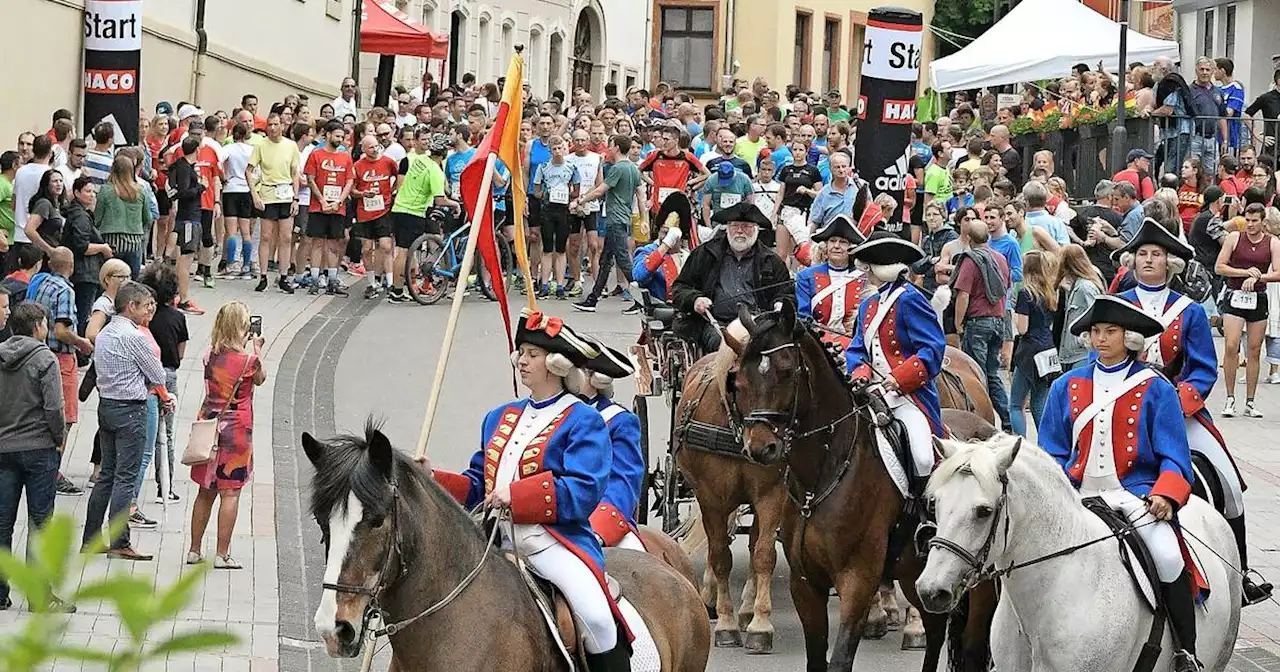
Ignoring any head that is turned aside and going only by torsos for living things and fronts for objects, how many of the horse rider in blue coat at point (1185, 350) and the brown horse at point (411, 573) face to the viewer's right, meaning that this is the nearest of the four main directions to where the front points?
0

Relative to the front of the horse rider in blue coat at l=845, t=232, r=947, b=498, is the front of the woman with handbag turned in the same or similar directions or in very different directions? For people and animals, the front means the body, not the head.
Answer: very different directions

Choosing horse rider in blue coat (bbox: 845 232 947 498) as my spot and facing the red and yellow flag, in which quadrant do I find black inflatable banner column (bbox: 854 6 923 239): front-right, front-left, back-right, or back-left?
back-right

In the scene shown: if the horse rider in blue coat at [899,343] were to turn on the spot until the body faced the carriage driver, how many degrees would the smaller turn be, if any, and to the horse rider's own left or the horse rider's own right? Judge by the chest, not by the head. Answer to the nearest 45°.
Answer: approximately 90° to the horse rider's own right

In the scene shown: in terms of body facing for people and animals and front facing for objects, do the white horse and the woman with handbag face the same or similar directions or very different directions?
very different directions

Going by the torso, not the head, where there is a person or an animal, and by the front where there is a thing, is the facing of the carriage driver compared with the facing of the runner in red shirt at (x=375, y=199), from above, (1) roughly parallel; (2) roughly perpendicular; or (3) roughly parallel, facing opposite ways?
roughly parallel

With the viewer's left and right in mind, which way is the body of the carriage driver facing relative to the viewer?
facing the viewer

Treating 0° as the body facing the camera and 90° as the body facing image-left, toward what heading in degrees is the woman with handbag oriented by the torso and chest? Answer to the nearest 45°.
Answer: approximately 225°

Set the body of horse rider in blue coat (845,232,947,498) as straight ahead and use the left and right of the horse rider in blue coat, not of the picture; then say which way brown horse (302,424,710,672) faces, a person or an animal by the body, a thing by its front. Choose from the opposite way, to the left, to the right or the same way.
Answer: the same way

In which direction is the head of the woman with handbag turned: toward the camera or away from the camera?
away from the camera

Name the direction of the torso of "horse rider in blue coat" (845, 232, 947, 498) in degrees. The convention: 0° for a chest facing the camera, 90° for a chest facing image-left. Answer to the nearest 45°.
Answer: approximately 45°

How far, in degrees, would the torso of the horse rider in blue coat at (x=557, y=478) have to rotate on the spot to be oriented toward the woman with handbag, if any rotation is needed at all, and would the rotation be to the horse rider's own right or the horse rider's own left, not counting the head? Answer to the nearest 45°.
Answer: approximately 135° to the horse rider's own right

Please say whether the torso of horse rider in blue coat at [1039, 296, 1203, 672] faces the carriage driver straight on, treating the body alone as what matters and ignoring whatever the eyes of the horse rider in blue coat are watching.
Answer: no

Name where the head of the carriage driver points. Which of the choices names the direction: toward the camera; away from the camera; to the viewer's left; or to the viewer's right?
toward the camera

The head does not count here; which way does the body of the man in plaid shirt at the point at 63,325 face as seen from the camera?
to the viewer's right

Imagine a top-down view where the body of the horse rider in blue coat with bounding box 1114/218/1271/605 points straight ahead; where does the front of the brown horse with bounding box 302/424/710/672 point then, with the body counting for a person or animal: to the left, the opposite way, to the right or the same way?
the same way
